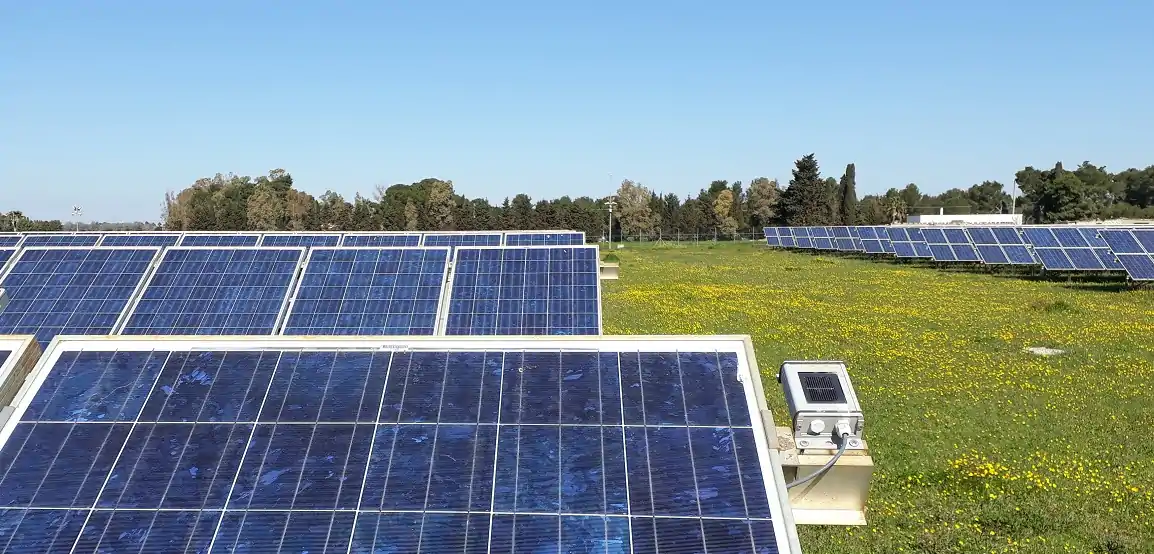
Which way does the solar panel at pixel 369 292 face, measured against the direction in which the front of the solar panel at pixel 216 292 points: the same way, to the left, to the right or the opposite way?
the same way

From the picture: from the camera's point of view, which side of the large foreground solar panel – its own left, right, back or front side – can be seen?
front

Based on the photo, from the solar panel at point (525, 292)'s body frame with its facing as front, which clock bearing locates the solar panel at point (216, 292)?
the solar panel at point (216, 292) is roughly at 3 o'clock from the solar panel at point (525, 292).

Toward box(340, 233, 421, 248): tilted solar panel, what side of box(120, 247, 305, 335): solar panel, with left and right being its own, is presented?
back

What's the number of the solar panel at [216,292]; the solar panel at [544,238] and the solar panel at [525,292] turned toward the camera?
3

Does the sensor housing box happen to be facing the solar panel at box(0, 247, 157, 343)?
no

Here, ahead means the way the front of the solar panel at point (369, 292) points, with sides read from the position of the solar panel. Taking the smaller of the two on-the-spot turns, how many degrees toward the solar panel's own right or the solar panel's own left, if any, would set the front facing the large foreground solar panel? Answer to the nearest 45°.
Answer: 0° — it already faces it

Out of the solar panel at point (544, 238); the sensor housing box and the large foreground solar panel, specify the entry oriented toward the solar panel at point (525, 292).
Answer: the solar panel at point (544, 238)

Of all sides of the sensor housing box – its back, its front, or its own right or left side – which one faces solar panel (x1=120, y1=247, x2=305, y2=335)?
right

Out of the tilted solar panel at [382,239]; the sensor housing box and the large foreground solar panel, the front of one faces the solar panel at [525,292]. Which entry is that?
the tilted solar panel

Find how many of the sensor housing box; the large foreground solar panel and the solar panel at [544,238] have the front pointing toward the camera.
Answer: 3

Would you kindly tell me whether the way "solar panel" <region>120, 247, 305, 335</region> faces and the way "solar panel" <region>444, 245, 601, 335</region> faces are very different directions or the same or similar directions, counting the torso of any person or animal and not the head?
same or similar directions

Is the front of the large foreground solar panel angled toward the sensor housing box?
no

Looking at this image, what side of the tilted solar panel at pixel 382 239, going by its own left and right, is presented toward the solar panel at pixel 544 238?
left

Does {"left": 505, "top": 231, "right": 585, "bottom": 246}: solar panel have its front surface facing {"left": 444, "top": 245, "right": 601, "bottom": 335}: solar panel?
yes

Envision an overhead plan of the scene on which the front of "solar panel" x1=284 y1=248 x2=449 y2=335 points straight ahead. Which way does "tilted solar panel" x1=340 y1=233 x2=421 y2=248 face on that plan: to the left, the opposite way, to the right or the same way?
the same way

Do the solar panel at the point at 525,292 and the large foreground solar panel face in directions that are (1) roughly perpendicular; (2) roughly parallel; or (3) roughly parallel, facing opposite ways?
roughly parallel

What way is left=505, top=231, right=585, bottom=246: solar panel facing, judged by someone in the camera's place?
facing the viewer

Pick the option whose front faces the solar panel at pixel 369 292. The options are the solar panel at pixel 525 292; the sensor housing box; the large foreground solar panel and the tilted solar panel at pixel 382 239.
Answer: the tilted solar panel

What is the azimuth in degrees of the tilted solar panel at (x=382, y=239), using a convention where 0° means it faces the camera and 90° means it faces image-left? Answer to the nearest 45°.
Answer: approximately 0°

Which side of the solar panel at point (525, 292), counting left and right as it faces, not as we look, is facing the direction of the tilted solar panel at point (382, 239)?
back
